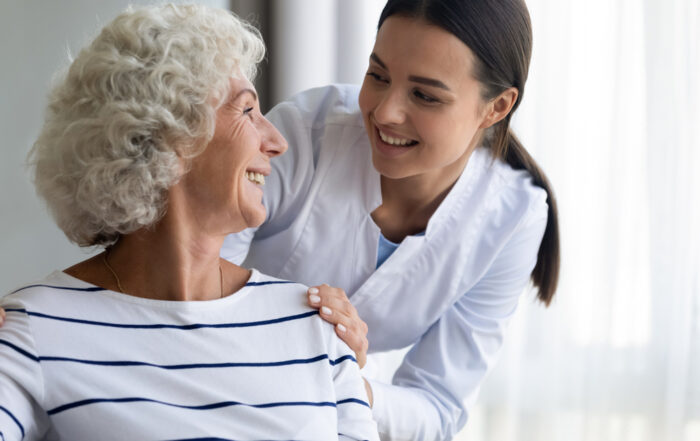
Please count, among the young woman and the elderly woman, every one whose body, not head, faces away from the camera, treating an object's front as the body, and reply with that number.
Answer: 0

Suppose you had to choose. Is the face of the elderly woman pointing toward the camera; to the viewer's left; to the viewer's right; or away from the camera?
to the viewer's right

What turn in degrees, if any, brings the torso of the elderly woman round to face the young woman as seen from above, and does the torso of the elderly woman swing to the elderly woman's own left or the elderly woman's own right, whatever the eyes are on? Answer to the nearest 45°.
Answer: approximately 135° to the elderly woman's own left

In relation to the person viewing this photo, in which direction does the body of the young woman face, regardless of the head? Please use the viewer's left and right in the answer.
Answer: facing the viewer and to the left of the viewer

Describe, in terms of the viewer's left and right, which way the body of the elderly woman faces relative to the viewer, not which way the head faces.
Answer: facing the viewer

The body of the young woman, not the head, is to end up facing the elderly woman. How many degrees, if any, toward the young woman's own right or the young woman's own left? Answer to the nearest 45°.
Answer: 0° — they already face them
